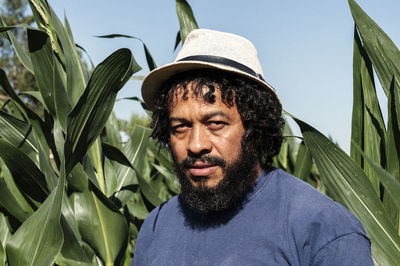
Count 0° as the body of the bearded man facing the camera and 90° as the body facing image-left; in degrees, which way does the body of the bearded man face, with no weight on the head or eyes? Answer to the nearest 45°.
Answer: approximately 45°
